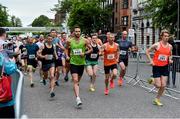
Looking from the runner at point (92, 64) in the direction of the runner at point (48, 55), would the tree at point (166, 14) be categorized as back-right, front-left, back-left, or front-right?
back-right

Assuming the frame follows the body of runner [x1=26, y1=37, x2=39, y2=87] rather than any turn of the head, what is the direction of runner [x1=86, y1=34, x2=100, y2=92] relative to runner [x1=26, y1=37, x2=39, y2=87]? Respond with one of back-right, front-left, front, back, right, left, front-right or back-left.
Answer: front-left

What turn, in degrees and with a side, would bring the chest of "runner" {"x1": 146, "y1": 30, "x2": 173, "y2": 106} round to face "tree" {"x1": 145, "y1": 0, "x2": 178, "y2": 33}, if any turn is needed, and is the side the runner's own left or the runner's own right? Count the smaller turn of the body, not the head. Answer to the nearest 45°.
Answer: approximately 135° to the runner's own left

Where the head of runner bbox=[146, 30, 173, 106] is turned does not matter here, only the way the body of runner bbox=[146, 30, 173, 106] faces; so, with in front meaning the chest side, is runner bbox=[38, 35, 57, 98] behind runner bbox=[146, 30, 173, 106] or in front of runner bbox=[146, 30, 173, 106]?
behind

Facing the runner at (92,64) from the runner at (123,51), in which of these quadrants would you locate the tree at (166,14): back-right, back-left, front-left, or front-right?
back-right

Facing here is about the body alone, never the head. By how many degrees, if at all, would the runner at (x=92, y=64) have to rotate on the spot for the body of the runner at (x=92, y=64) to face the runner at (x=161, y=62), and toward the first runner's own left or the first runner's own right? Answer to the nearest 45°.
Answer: approximately 45° to the first runner's own left

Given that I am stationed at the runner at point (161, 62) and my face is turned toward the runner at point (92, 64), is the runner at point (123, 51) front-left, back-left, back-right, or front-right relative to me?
front-right

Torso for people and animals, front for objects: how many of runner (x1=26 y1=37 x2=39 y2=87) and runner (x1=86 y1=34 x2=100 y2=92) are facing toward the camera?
2

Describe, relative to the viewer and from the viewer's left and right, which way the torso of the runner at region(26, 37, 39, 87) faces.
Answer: facing the viewer

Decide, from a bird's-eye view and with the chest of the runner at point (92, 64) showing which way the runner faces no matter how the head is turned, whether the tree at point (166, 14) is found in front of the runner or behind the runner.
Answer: behind

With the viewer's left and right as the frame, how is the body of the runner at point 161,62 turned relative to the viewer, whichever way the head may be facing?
facing the viewer and to the right of the viewer

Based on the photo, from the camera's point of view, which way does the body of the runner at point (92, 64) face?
toward the camera
